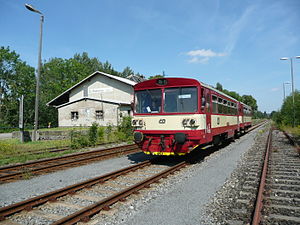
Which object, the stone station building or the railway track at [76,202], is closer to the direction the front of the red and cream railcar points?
the railway track

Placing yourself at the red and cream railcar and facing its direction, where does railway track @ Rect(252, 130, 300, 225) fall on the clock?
The railway track is roughly at 11 o'clock from the red and cream railcar.

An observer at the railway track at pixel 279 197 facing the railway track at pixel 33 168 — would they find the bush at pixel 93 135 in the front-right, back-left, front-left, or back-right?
front-right

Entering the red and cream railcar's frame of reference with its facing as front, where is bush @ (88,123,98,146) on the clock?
The bush is roughly at 3 o'clock from the red and cream railcar.

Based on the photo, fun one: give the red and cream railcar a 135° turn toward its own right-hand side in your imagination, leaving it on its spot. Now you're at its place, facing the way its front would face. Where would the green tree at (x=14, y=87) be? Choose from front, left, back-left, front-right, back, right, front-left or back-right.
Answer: front-left

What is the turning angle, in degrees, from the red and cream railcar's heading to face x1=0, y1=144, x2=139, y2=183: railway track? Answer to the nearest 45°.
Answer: approximately 45° to its right

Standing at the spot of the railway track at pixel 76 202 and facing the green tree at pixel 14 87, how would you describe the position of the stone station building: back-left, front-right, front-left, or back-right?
front-right

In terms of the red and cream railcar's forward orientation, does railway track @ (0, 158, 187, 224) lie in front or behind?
in front

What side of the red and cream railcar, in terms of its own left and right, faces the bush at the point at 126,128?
right

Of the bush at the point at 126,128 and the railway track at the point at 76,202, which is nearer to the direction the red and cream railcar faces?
the railway track

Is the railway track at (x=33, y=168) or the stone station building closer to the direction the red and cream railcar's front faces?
the railway track
